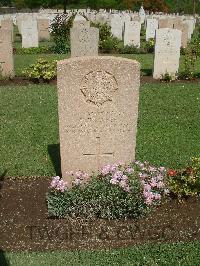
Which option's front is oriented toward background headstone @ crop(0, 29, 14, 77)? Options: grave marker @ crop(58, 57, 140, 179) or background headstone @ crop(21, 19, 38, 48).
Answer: background headstone @ crop(21, 19, 38, 48)

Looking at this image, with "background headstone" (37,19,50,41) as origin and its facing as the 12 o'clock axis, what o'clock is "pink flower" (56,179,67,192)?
The pink flower is roughly at 12 o'clock from the background headstone.

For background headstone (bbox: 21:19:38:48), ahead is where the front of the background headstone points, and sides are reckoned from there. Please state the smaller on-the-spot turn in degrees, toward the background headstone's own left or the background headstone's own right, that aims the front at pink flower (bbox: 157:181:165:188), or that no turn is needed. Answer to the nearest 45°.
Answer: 0° — it already faces it

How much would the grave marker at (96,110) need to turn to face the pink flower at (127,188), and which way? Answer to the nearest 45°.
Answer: approximately 45° to its left

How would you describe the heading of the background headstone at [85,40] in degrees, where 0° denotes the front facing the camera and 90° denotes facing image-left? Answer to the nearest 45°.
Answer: approximately 0°

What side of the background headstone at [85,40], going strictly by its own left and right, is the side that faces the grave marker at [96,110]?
front

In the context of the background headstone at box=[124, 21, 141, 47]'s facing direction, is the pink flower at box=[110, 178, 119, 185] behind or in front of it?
in front

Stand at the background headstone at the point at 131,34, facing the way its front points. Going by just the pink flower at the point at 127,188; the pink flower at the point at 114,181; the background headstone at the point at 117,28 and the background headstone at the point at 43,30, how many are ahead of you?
2
